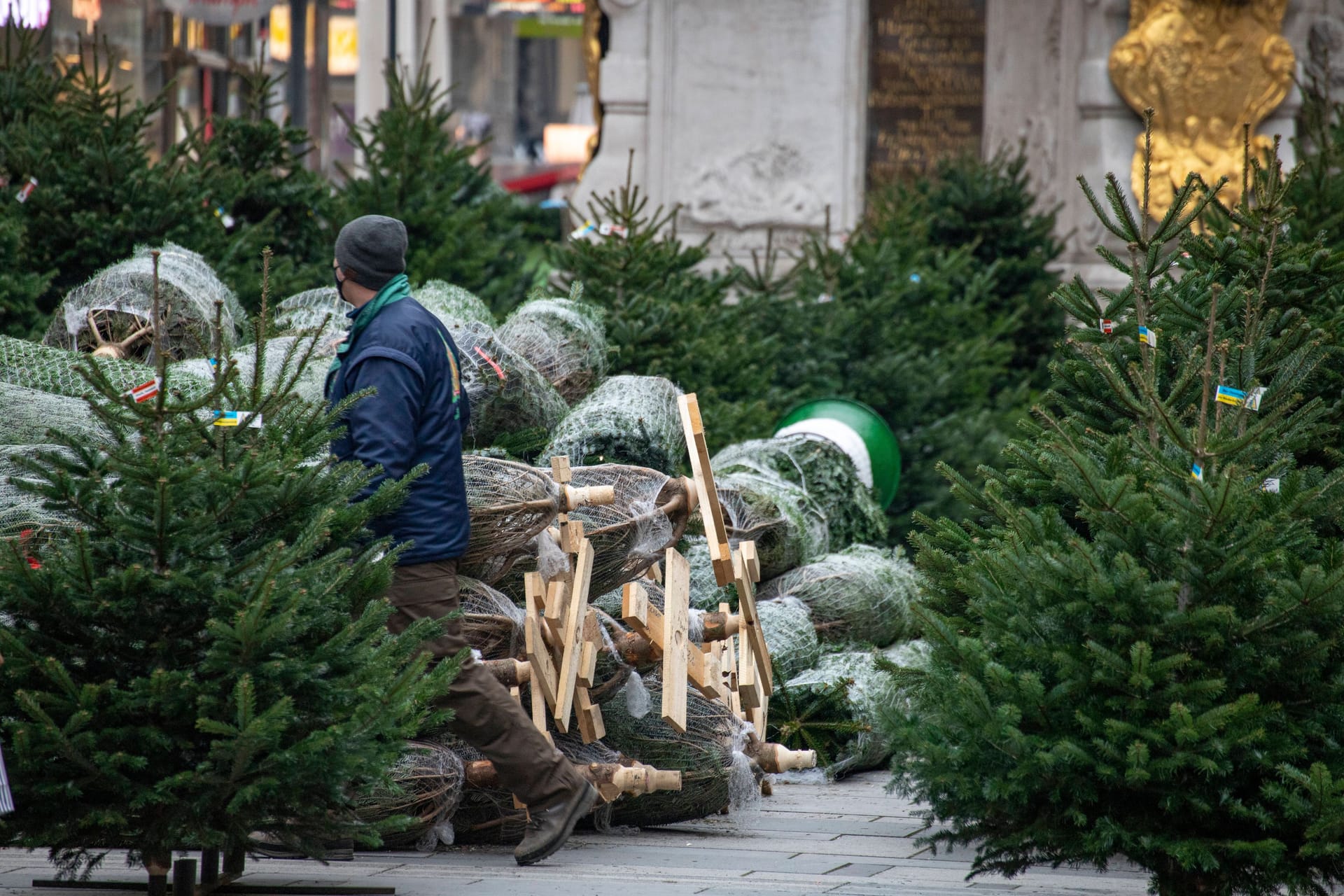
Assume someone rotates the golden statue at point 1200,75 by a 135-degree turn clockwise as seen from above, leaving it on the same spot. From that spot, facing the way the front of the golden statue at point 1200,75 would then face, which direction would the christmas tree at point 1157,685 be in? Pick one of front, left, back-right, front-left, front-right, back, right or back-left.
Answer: back-left

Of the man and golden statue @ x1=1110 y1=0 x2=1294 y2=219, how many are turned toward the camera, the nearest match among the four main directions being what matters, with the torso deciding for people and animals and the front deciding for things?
1

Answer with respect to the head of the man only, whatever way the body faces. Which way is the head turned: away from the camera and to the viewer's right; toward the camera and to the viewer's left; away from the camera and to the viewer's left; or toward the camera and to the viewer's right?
away from the camera and to the viewer's left

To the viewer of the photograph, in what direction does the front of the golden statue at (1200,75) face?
facing the viewer

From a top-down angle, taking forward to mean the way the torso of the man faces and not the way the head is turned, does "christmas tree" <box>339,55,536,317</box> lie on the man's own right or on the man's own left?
on the man's own right

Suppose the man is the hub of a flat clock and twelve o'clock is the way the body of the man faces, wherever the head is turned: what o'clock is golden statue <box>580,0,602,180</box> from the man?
The golden statue is roughly at 3 o'clock from the man.

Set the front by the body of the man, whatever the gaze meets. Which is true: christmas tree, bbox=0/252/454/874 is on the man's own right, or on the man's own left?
on the man's own left

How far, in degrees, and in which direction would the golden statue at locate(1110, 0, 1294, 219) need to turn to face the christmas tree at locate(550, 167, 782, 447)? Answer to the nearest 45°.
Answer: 0° — it already faces it

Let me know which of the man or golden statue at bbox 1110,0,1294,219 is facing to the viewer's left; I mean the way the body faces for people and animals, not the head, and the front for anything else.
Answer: the man

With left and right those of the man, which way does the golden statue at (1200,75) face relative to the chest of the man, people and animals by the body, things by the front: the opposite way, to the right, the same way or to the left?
to the left

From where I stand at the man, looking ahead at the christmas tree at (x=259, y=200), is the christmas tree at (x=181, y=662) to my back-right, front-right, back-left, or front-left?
back-left

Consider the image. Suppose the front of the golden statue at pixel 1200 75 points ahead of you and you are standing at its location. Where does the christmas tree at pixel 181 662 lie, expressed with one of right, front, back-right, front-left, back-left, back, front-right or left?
front

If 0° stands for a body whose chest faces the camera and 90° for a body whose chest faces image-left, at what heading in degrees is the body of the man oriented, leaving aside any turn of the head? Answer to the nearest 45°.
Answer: approximately 90°

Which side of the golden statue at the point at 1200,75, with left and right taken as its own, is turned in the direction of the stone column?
right
